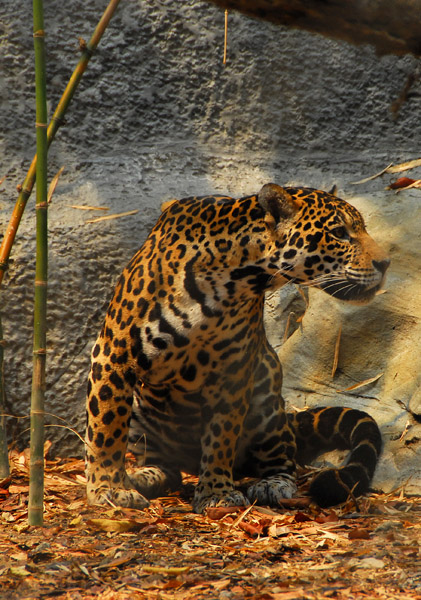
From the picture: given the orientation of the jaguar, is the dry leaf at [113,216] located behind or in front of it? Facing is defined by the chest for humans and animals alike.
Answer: behind

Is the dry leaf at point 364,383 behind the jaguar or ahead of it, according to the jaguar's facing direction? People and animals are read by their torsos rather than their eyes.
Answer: behind

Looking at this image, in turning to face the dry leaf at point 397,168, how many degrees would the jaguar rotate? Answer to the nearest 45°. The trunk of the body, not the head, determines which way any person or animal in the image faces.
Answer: approximately 135° to its left

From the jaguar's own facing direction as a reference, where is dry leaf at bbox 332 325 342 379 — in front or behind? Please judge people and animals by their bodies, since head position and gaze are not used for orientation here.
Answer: behind

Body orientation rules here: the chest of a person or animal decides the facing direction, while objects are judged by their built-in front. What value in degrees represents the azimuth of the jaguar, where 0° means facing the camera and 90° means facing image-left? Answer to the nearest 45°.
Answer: approximately 0°

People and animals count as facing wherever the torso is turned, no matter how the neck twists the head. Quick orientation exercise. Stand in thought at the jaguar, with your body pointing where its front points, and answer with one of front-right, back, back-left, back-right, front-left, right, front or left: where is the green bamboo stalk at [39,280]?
front-right
